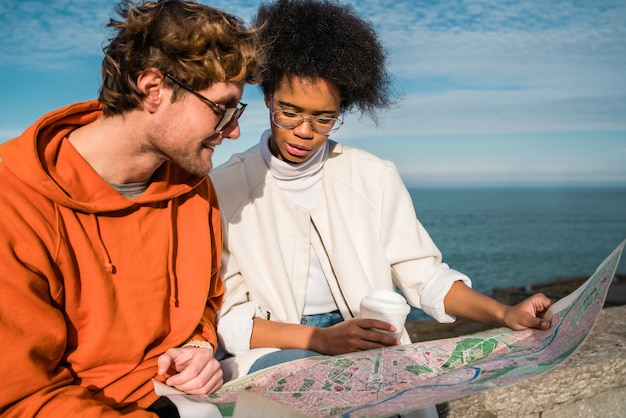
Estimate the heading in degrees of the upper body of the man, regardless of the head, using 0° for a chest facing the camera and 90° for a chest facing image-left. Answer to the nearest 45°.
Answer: approximately 315°

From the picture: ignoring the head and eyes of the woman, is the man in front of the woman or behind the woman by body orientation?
in front

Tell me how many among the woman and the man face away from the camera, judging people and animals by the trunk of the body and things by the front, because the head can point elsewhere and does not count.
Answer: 0

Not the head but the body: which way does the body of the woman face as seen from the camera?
toward the camera

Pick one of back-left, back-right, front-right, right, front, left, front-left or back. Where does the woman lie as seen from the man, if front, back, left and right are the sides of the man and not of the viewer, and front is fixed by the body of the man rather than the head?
left

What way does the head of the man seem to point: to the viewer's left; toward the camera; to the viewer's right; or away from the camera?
to the viewer's right
